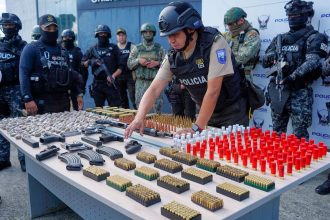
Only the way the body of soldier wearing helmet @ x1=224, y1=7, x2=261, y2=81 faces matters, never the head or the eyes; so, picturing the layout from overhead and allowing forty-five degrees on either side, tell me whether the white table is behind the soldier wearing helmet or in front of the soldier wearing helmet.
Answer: in front

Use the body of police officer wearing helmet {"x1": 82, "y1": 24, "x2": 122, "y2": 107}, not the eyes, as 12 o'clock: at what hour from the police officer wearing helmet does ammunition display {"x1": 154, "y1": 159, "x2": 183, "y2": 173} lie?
The ammunition display is roughly at 12 o'clock from the police officer wearing helmet.

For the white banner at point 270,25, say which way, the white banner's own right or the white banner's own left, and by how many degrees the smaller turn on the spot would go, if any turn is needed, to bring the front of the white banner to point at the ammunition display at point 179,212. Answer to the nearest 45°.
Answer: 0° — it already faces it

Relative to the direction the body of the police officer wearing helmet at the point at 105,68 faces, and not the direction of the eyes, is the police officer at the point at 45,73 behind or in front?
in front

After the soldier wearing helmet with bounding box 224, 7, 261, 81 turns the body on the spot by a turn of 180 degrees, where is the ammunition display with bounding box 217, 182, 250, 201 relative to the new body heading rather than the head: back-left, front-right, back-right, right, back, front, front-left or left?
back-right

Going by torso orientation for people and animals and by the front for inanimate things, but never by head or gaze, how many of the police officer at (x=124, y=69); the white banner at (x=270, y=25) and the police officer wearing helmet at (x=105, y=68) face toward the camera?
3

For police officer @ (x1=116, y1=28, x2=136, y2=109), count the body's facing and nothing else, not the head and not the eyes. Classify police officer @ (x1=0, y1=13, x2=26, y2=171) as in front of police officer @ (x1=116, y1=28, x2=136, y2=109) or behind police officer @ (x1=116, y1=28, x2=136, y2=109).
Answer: in front

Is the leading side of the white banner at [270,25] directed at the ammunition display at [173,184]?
yes

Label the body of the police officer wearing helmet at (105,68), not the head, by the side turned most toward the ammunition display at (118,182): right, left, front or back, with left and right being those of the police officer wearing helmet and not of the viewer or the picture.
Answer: front

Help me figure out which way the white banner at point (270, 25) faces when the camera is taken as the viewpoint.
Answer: facing the viewer

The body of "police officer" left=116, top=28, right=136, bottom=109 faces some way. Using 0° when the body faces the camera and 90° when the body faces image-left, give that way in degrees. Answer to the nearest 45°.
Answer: approximately 0°

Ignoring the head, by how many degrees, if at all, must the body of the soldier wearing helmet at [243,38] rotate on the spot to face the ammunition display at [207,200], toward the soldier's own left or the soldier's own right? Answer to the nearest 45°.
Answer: approximately 45° to the soldier's own left

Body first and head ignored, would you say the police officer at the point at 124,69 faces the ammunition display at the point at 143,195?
yes

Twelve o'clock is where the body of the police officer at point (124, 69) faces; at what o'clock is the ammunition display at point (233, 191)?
The ammunition display is roughly at 12 o'clock from the police officer.

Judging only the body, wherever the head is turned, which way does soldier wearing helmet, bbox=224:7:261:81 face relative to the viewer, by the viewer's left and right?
facing the viewer and to the left of the viewer

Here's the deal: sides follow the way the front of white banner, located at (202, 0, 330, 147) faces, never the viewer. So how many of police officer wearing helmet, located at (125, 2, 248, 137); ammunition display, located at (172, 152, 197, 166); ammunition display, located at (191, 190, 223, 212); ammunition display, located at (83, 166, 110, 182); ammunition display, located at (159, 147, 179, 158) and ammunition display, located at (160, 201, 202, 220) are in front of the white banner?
6

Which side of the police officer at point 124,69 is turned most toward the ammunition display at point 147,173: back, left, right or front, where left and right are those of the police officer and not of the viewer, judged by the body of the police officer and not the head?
front

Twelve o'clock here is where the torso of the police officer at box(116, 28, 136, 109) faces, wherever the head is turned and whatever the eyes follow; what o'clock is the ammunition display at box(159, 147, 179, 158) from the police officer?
The ammunition display is roughly at 12 o'clock from the police officer.

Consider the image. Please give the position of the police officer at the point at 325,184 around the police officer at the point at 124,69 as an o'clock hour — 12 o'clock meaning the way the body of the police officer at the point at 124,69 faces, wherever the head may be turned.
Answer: the police officer at the point at 325,184 is roughly at 11 o'clock from the police officer at the point at 124,69.
